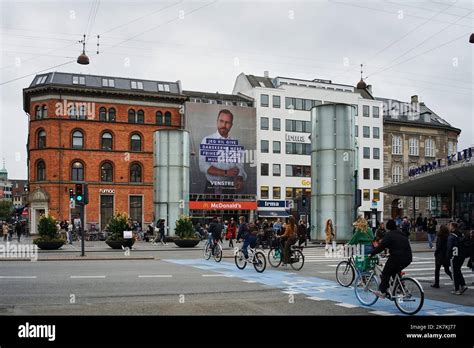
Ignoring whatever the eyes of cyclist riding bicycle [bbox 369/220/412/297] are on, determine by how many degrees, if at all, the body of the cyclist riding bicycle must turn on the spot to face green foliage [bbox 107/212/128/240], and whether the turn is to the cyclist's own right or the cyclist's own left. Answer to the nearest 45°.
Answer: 0° — they already face it

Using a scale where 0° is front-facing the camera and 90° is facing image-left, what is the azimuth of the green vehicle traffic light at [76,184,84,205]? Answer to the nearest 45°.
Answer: approximately 0°

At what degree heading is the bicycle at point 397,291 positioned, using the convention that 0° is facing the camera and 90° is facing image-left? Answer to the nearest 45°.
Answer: approximately 135°
